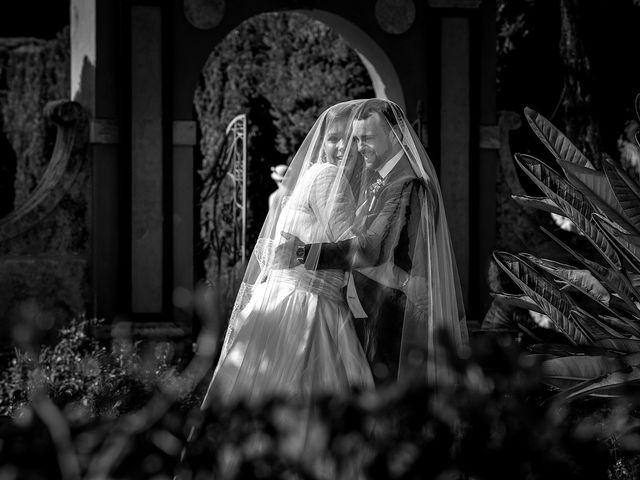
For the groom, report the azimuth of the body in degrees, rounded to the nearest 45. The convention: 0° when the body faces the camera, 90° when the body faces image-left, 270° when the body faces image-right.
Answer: approximately 45°

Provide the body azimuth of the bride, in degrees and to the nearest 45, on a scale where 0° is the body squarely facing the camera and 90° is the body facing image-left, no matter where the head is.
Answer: approximately 270°

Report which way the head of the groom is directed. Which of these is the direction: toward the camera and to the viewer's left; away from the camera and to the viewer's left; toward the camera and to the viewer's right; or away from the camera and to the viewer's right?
toward the camera and to the viewer's left

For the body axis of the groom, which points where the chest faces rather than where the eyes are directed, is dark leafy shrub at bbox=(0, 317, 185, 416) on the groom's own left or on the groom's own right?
on the groom's own right

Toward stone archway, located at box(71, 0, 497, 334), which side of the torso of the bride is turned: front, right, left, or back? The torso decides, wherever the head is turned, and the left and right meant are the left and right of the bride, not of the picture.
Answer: left

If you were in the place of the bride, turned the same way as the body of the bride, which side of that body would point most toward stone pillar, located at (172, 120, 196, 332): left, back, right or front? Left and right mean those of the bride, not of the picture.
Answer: left

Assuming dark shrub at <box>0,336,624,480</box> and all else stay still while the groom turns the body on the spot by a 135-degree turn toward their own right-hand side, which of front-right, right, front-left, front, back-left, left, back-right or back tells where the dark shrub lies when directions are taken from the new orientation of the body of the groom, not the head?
back

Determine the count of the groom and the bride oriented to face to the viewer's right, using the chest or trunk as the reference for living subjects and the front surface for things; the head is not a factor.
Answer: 1

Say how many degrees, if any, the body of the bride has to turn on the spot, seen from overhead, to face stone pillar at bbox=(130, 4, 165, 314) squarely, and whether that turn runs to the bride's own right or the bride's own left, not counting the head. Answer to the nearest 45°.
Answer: approximately 90° to the bride's own left
